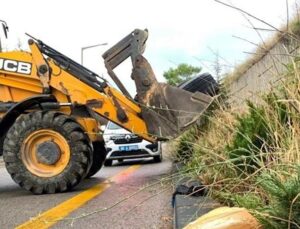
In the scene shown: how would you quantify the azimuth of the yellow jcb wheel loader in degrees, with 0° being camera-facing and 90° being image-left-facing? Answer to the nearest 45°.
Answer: approximately 270°

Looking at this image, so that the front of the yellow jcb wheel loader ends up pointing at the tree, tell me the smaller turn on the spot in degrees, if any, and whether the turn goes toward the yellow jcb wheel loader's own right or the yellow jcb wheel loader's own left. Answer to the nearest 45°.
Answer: approximately 45° to the yellow jcb wheel loader's own left
